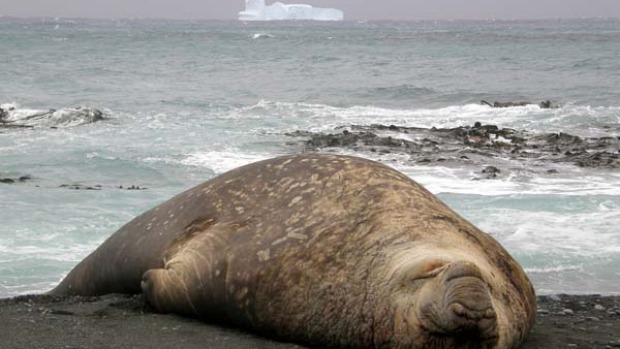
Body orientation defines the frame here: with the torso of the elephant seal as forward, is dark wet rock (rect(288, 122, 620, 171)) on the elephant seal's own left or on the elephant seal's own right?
on the elephant seal's own left

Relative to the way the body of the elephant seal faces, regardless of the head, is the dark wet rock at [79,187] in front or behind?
behind

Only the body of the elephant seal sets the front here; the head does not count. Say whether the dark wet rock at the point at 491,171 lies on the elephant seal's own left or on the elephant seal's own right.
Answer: on the elephant seal's own left

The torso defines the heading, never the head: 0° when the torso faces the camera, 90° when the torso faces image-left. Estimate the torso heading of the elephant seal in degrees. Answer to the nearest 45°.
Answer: approximately 315°

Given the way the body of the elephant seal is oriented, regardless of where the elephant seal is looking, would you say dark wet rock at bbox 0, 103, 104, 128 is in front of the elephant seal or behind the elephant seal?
behind
